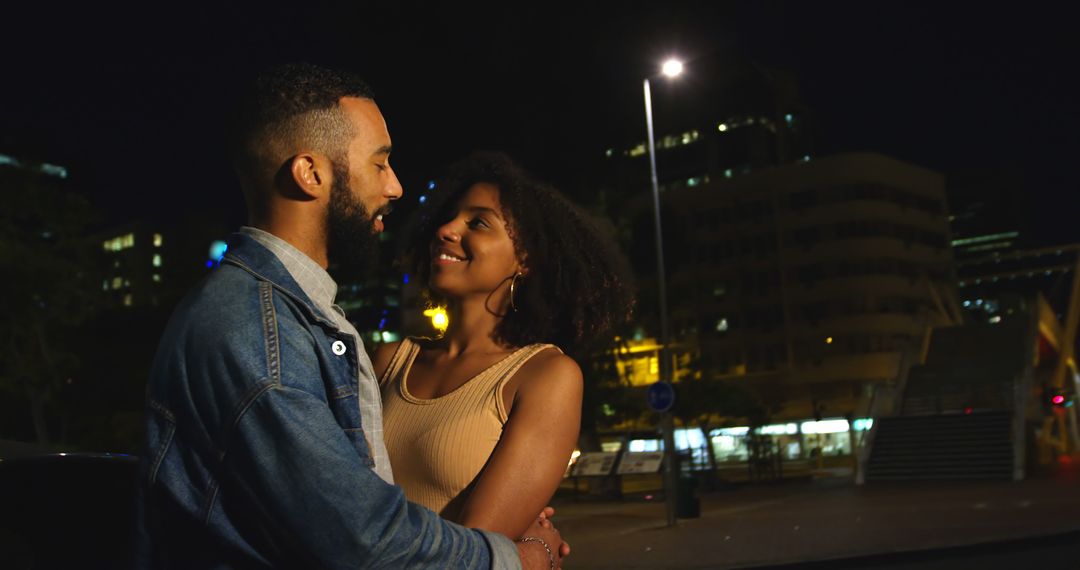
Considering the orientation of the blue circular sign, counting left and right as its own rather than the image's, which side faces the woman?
front

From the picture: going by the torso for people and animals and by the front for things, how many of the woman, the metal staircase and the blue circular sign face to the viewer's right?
0

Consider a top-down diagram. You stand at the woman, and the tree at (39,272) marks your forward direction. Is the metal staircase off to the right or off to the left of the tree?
right

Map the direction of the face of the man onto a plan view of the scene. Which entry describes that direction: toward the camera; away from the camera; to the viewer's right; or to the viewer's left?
to the viewer's right

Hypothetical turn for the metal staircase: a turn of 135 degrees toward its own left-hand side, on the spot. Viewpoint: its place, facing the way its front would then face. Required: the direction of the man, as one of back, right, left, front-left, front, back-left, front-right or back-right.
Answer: back-right

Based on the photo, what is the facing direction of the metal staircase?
toward the camera

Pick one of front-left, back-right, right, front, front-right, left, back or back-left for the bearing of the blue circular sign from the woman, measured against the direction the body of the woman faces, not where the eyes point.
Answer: back-right

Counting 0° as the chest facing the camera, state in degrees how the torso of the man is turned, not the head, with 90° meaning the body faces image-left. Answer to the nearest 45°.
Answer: approximately 270°

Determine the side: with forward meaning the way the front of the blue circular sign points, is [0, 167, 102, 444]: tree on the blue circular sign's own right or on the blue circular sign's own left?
on the blue circular sign's own right

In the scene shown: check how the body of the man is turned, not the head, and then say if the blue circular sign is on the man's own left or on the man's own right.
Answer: on the man's own left

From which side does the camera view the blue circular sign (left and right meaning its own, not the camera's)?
front

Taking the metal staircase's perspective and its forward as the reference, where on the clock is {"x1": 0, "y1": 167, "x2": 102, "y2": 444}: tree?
The tree is roughly at 2 o'clock from the metal staircase.
